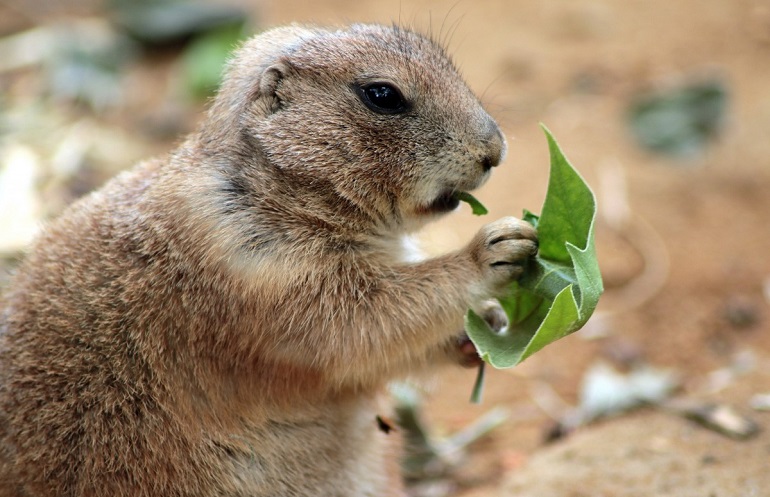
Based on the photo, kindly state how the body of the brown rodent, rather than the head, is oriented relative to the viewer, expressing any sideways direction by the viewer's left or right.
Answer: facing to the right of the viewer
